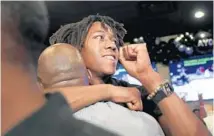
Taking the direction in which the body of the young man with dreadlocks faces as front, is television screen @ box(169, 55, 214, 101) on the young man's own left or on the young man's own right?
on the young man's own left

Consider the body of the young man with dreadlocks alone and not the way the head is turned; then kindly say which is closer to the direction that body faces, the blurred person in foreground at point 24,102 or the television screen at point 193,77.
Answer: the blurred person in foreground

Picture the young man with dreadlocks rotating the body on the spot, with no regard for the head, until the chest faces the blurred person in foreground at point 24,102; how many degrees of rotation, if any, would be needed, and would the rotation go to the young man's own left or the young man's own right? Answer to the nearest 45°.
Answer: approximately 45° to the young man's own right

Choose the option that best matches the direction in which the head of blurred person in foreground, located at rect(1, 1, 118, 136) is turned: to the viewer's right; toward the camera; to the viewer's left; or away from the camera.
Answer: away from the camera

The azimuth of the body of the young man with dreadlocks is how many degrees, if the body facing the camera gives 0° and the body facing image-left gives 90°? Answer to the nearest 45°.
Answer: approximately 315°
